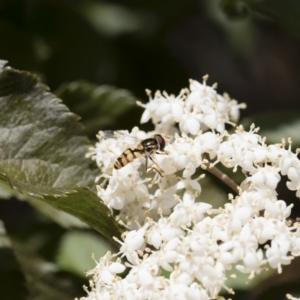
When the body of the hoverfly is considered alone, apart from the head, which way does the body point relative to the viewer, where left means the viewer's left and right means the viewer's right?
facing to the right of the viewer
